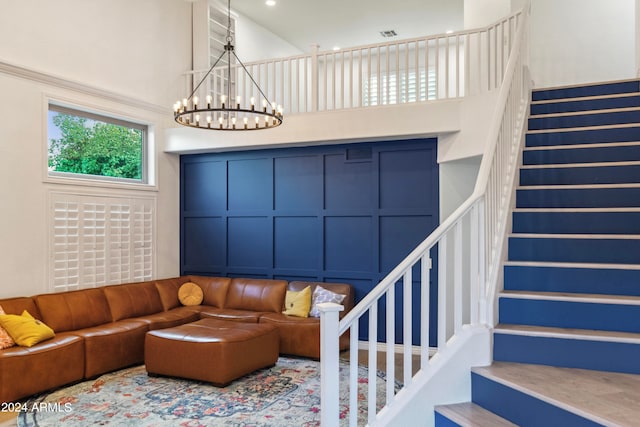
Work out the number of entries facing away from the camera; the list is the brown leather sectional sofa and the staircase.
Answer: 0

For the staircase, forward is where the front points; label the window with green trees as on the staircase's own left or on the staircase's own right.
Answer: on the staircase's own right

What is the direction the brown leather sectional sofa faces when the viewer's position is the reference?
facing the viewer and to the right of the viewer

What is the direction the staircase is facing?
toward the camera
